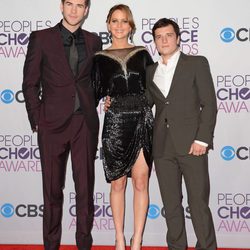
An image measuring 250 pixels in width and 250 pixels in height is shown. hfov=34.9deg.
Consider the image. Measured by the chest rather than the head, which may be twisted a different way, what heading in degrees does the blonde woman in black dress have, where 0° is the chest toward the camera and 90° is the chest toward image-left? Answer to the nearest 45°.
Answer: approximately 0°

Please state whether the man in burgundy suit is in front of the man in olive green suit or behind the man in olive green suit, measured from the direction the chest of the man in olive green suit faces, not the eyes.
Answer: in front

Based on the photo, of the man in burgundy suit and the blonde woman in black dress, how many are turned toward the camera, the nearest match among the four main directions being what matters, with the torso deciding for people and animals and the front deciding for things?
2

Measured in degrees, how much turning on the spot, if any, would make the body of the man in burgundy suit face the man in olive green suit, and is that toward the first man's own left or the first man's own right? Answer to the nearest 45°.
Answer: approximately 90° to the first man's own left
